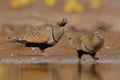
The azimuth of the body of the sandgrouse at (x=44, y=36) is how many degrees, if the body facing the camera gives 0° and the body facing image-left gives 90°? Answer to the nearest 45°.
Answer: approximately 270°
